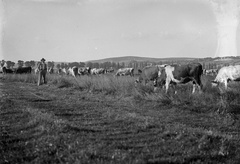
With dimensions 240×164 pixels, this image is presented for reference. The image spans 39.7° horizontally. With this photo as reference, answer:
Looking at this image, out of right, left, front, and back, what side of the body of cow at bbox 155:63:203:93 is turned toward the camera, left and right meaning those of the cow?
left

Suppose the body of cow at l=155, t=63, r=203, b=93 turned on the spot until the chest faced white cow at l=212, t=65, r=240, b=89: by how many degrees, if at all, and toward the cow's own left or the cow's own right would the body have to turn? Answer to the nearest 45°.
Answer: approximately 135° to the cow's own right

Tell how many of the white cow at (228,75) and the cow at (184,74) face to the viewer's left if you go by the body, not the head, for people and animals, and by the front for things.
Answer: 2

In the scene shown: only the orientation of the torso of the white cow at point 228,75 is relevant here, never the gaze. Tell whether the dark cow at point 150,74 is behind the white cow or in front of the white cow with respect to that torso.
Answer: in front

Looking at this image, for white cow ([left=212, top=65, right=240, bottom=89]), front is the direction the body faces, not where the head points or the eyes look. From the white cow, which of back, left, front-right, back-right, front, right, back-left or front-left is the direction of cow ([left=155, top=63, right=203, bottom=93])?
front-left

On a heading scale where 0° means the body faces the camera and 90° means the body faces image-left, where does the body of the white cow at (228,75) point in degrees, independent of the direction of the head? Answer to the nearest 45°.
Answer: approximately 90°
